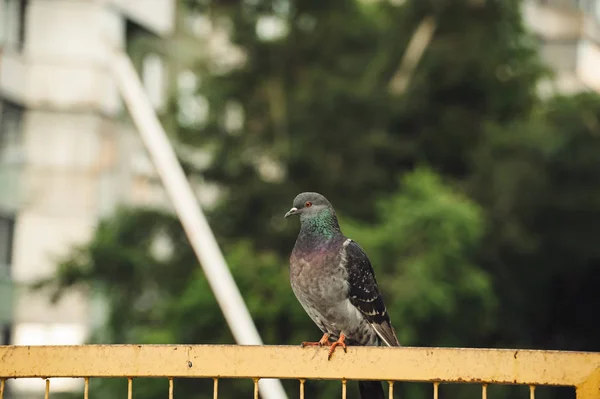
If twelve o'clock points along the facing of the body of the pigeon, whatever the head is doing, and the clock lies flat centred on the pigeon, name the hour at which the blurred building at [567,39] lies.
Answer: The blurred building is roughly at 5 o'clock from the pigeon.

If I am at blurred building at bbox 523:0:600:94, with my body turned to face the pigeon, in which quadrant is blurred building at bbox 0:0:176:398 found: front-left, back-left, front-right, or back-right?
front-right

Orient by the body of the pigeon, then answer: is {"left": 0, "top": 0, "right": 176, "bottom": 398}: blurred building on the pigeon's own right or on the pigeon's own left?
on the pigeon's own right

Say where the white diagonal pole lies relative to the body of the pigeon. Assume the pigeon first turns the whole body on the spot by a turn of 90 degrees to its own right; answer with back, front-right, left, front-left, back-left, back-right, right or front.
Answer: front-right

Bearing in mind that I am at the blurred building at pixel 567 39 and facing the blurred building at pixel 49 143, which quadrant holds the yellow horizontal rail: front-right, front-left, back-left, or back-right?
front-left

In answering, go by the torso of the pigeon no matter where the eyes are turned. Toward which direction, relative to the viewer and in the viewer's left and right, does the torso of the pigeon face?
facing the viewer and to the left of the viewer
